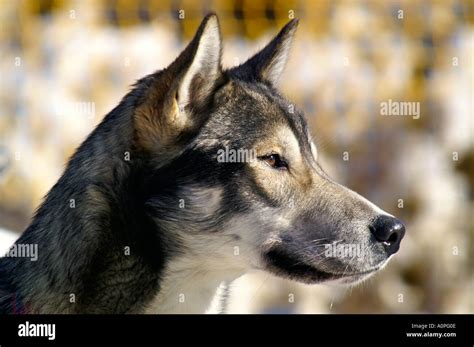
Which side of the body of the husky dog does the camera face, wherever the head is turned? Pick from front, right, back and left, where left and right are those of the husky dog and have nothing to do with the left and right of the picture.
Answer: right
